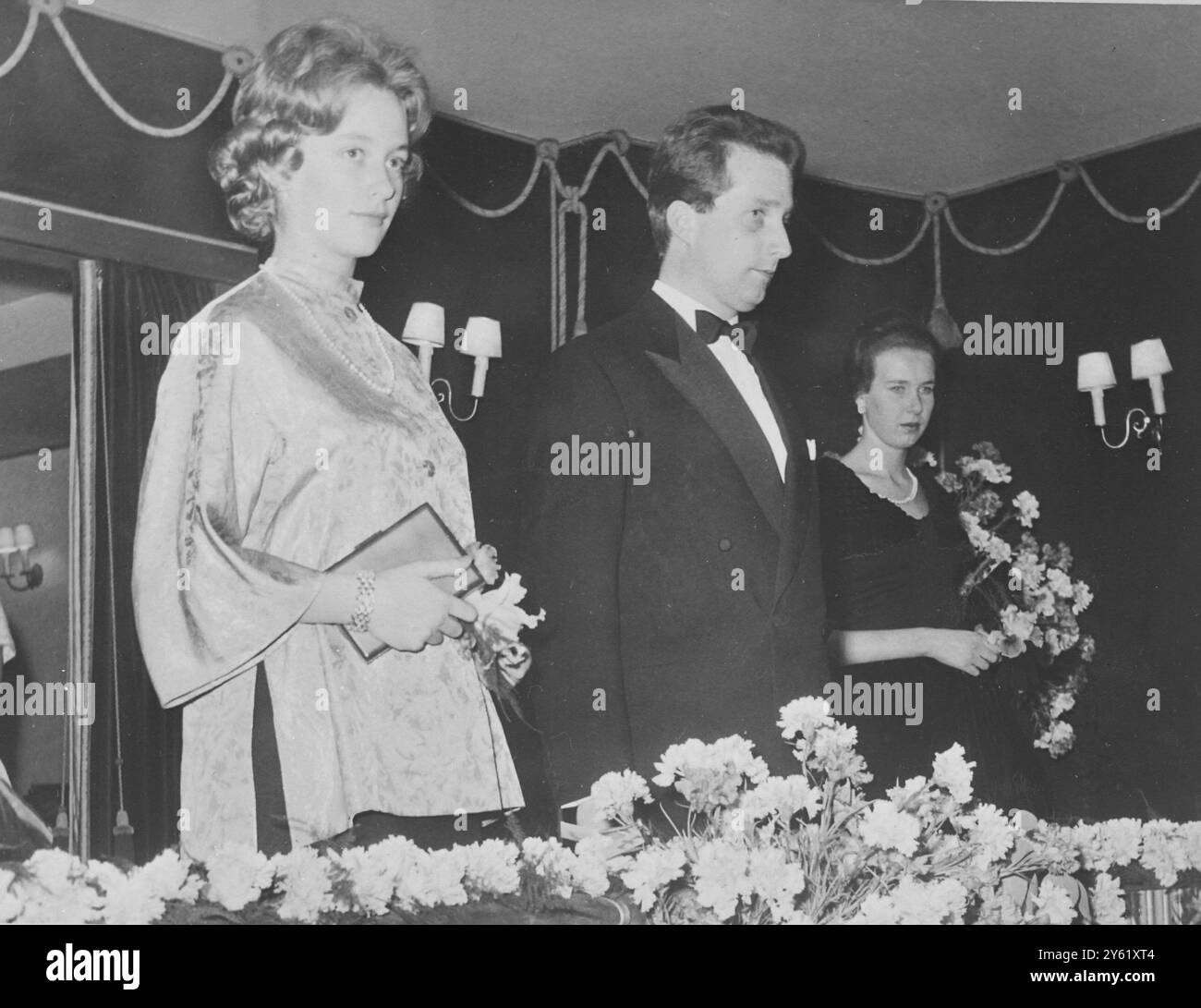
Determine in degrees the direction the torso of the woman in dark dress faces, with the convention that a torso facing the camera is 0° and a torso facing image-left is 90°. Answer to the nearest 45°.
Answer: approximately 315°

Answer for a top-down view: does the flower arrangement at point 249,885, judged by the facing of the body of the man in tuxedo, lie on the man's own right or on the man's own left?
on the man's own right

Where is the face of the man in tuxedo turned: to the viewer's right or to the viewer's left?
to the viewer's right

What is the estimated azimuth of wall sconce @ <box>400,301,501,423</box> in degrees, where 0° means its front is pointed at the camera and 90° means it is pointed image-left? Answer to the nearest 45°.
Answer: approximately 315°
